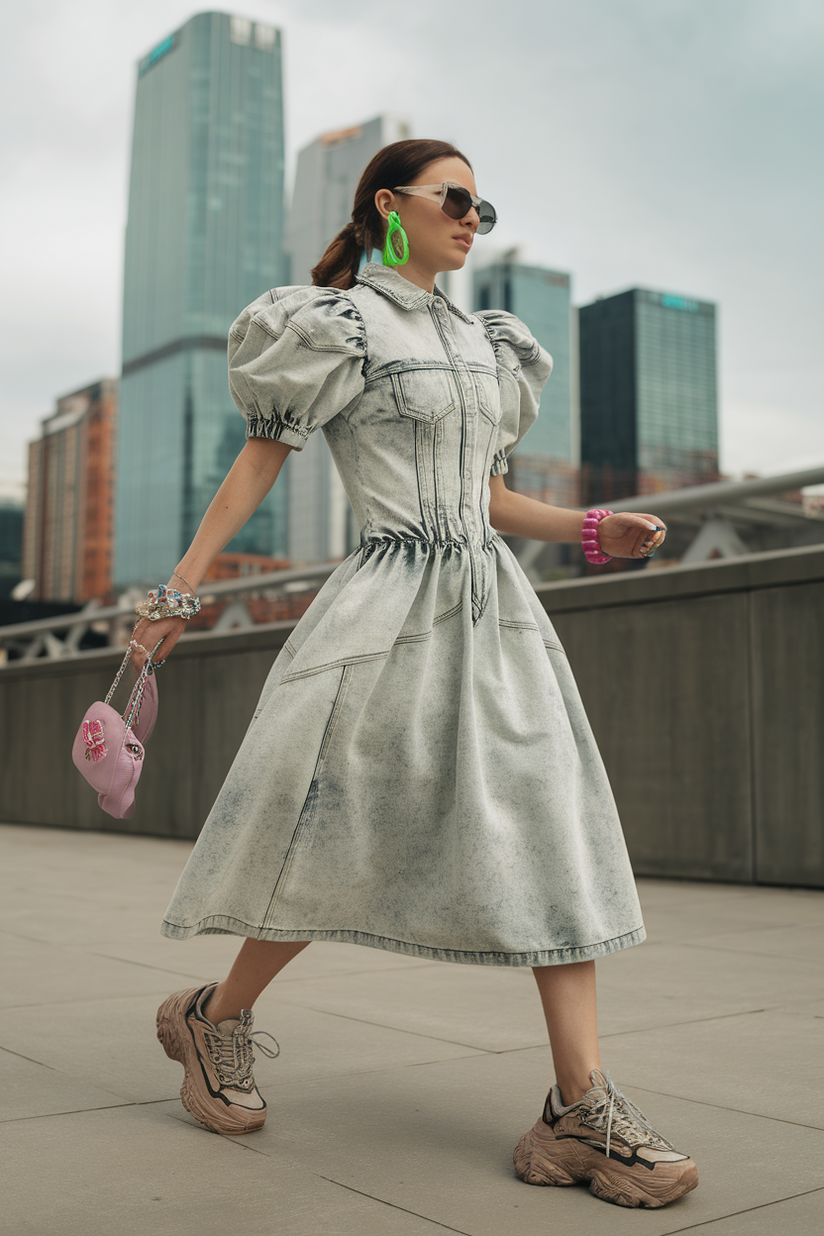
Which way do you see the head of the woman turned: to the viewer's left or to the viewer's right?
to the viewer's right

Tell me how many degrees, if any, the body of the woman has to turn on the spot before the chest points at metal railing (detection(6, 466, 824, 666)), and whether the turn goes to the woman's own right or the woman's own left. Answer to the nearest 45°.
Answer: approximately 135° to the woman's own left

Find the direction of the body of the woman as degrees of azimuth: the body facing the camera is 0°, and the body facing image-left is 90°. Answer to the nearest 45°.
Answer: approximately 315°
